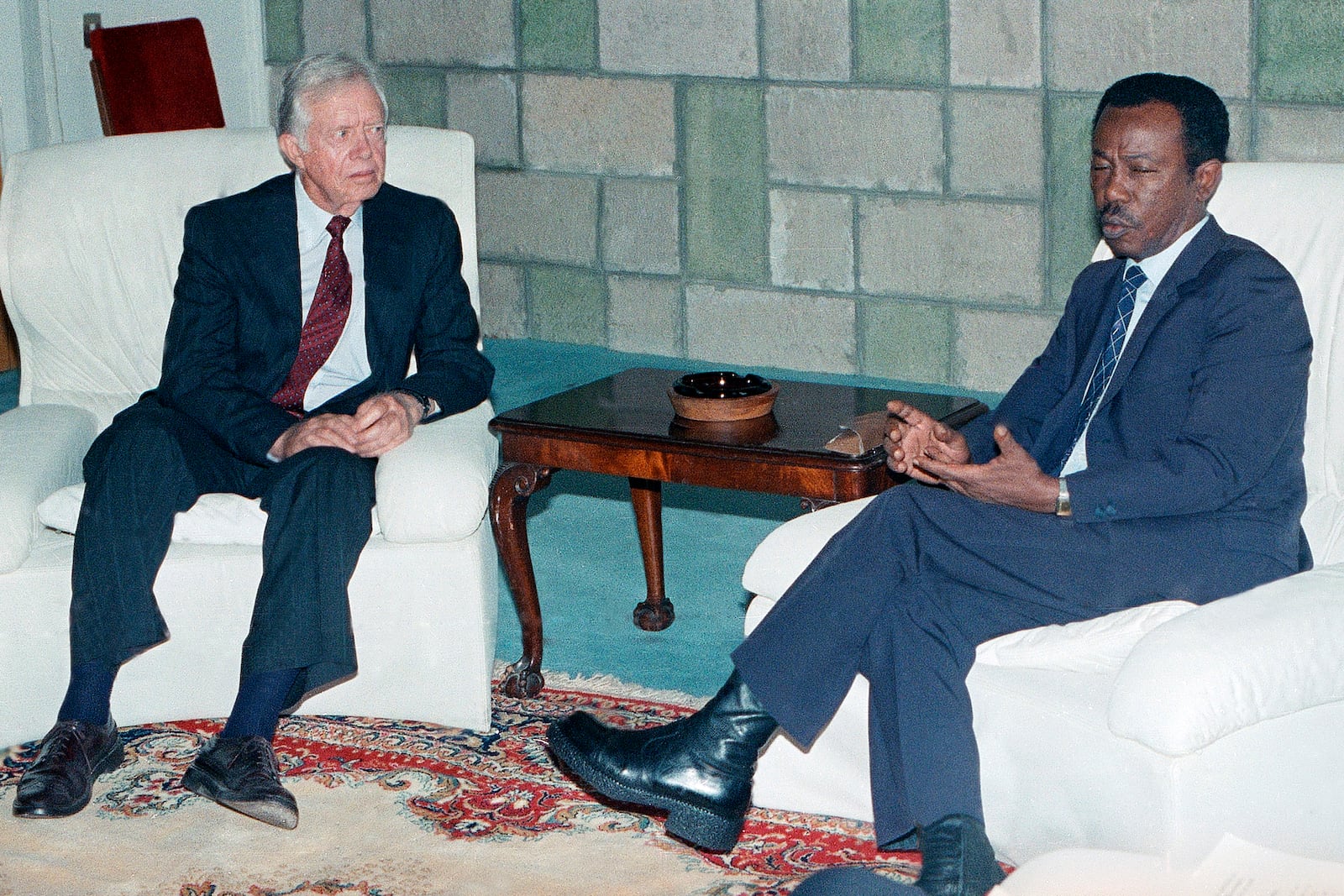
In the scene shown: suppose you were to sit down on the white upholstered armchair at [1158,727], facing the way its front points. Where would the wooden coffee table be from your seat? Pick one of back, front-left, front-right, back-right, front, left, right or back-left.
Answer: right

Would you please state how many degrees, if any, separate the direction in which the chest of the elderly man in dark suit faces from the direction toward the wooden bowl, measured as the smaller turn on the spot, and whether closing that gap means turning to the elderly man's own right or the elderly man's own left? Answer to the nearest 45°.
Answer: approximately 90° to the elderly man's own left

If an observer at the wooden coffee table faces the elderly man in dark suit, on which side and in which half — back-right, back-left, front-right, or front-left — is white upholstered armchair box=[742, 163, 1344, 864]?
back-left

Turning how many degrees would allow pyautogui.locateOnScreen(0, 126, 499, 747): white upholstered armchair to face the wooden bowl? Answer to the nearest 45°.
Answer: approximately 90° to its left

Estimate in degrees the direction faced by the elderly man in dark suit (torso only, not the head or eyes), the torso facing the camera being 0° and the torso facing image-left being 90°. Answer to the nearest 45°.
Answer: approximately 0°

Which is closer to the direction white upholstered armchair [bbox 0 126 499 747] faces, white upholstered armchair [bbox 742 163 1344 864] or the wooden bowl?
the white upholstered armchair [bbox 742 163 1344 864]

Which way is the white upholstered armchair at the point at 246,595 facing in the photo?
toward the camera

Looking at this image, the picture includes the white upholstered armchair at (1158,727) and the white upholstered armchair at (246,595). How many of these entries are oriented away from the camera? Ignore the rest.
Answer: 0

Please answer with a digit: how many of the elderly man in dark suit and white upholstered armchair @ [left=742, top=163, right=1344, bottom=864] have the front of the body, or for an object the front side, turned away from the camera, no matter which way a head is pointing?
0

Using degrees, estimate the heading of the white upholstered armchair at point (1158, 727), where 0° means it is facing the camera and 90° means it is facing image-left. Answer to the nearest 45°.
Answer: approximately 45°

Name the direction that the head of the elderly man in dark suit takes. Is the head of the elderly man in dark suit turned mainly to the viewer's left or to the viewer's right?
to the viewer's right

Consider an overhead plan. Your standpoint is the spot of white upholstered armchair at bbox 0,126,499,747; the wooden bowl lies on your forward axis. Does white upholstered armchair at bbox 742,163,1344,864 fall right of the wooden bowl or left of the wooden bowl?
right
